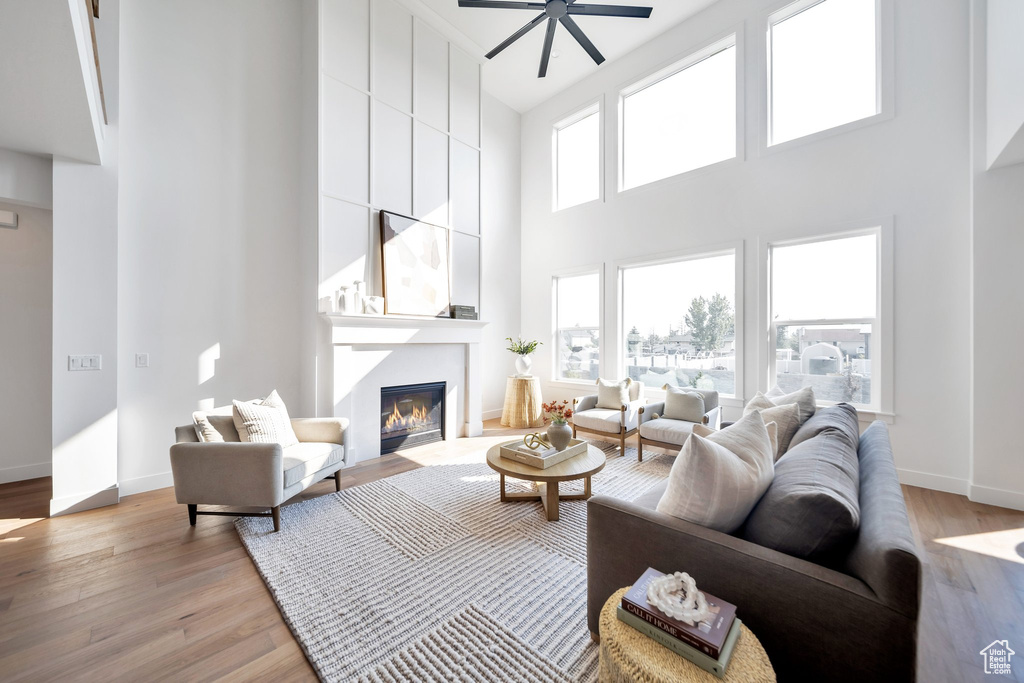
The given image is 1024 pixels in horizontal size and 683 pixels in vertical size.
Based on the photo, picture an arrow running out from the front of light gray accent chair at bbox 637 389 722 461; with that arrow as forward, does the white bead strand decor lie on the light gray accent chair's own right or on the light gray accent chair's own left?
on the light gray accent chair's own left

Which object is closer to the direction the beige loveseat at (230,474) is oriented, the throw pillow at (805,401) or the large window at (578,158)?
the throw pillow

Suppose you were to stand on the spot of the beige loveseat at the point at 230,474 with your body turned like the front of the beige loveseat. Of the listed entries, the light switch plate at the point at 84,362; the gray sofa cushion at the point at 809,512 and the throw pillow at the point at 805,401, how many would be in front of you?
2

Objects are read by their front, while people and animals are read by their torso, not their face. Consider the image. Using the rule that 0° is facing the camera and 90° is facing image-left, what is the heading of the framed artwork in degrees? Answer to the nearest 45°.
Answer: approximately 315°

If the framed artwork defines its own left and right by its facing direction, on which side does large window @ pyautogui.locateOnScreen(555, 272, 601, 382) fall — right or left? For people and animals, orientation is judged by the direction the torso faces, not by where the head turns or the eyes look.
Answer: on its left

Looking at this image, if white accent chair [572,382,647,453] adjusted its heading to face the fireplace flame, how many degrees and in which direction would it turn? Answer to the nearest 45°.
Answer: approximately 45° to its right

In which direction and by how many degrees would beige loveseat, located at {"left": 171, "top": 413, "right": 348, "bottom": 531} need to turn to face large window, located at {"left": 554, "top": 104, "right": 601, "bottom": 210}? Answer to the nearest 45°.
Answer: approximately 45° to its left

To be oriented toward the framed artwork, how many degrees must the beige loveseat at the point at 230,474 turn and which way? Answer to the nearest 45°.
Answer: approximately 90° to its left

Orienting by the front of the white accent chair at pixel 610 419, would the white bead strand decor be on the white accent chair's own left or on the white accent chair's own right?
on the white accent chair's own left

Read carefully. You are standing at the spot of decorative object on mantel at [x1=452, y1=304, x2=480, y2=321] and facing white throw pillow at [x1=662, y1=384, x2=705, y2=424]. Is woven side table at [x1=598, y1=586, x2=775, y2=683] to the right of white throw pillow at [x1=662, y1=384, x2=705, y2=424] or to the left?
right
